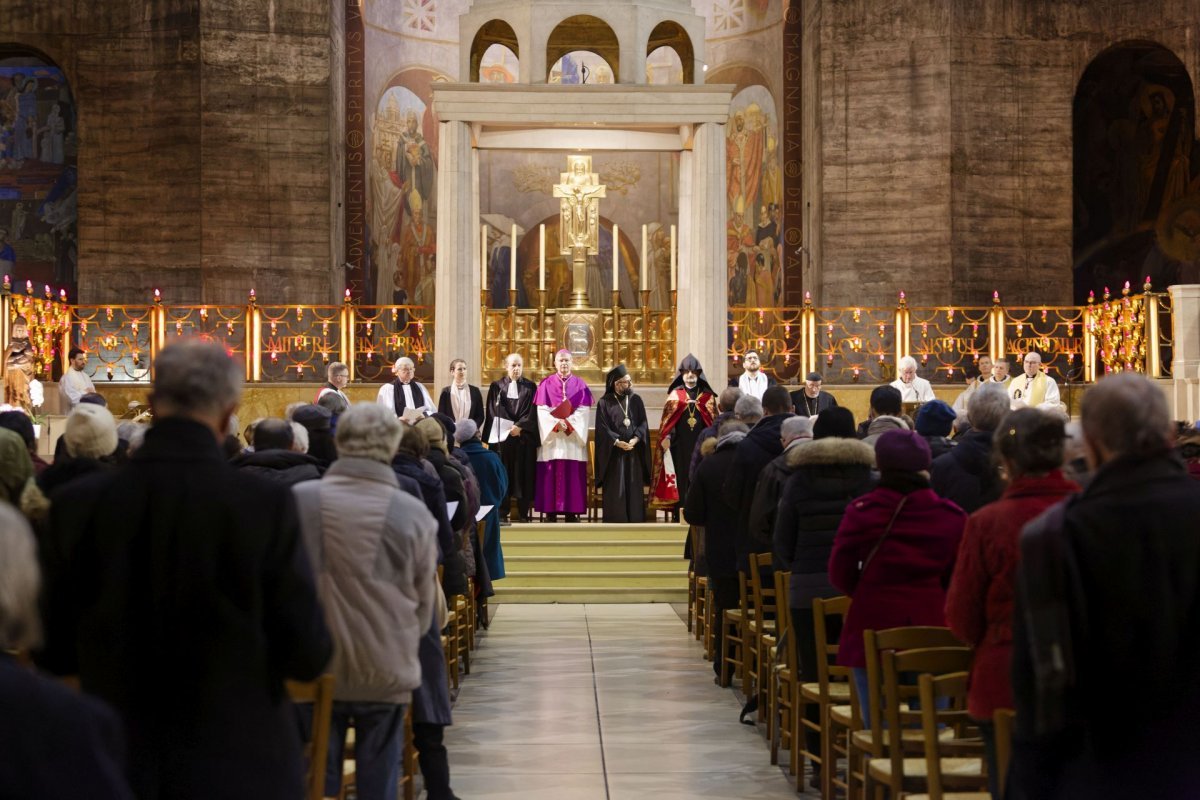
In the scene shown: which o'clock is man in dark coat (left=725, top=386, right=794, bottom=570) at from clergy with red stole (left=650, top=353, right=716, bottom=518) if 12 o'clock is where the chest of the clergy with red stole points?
The man in dark coat is roughly at 12 o'clock from the clergy with red stole.

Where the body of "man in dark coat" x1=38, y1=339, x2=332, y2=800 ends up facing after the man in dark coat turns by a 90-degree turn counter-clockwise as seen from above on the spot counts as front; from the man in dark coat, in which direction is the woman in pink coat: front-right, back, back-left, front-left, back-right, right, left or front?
back-right

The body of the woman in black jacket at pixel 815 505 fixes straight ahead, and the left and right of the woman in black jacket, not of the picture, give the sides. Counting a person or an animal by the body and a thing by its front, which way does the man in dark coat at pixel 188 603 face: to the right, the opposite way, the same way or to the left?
the same way

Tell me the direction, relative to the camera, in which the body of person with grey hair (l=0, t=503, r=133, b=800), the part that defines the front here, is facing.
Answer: away from the camera

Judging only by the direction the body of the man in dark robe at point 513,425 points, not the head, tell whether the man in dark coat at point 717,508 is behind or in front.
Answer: in front

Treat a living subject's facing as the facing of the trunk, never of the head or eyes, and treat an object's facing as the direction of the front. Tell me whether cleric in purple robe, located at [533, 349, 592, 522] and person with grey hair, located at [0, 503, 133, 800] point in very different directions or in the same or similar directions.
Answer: very different directions

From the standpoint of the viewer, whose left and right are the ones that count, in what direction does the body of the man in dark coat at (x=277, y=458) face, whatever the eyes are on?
facing away from the viewer

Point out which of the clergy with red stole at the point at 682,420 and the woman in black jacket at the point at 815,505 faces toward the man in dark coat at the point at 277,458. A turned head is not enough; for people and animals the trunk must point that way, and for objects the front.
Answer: the clergy with red stole

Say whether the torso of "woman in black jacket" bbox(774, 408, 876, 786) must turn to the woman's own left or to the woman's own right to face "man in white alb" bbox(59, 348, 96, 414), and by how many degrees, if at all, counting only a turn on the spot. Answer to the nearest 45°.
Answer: approximately 45° to the woman's own left

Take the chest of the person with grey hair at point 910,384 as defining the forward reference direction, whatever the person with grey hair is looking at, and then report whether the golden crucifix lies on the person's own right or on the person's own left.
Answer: on the person's own right

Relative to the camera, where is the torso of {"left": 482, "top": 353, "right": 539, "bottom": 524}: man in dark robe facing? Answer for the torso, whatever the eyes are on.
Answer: toward the camera

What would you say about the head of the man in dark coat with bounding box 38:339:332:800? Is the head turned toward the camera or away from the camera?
away from the camera

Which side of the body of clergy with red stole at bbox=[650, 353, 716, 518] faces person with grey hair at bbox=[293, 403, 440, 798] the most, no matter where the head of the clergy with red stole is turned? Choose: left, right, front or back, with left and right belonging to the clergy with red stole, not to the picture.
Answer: front

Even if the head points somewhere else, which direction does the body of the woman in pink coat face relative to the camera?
away from the camera

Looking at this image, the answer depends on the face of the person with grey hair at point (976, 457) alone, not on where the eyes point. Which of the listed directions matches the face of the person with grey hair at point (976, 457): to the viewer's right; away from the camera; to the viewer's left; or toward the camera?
away from the camera

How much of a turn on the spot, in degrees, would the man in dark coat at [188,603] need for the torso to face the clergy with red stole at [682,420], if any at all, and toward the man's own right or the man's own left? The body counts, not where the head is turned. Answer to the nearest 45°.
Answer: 0° — they already face them

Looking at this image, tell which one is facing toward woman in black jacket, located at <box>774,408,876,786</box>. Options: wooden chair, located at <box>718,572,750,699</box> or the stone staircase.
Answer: the stone staircase

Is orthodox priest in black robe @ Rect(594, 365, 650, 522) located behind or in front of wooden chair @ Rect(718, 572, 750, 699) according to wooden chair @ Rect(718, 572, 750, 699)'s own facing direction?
in front

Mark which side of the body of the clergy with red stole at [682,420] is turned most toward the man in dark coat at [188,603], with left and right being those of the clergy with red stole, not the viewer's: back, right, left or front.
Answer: front

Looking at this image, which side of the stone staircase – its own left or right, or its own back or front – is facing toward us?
front

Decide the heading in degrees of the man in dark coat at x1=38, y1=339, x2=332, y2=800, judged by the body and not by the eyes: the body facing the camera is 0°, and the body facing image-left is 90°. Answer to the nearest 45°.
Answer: approximately 180°
